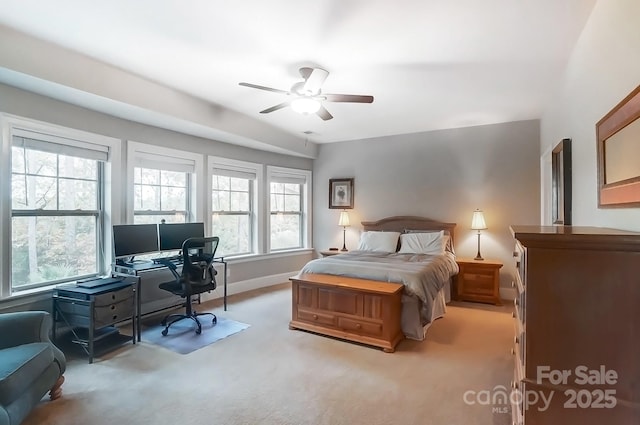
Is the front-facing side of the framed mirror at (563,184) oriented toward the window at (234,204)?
yes

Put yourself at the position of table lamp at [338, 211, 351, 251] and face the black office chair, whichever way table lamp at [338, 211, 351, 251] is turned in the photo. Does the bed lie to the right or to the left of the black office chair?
left

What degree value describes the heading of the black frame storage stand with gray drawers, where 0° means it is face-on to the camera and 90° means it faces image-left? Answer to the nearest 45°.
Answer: approximately 315°

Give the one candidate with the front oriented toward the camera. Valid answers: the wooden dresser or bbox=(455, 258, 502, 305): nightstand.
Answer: the nightstand

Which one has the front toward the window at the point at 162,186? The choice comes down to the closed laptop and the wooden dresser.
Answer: the wooden dresser

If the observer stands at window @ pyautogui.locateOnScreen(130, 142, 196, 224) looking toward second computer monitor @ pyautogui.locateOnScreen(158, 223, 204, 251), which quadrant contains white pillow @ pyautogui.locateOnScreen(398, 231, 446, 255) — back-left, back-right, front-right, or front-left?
front-left

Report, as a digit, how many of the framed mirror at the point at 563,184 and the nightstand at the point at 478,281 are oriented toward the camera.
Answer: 1

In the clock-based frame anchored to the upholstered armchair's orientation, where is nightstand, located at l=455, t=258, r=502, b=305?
The nightstand is roughly at 11 o'clock from the upholstered armchair.

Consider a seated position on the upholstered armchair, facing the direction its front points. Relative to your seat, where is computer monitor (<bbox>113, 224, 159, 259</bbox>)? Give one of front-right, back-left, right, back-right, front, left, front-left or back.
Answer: left

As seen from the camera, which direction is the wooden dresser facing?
to the viewer's left

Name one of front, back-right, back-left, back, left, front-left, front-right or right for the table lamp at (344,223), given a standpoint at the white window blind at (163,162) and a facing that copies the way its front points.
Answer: front-left

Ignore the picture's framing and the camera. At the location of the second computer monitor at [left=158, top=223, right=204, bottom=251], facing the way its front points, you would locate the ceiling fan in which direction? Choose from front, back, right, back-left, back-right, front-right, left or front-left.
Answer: front

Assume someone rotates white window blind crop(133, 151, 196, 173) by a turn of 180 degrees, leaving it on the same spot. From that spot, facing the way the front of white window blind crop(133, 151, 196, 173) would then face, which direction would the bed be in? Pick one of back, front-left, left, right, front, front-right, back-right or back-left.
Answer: back
